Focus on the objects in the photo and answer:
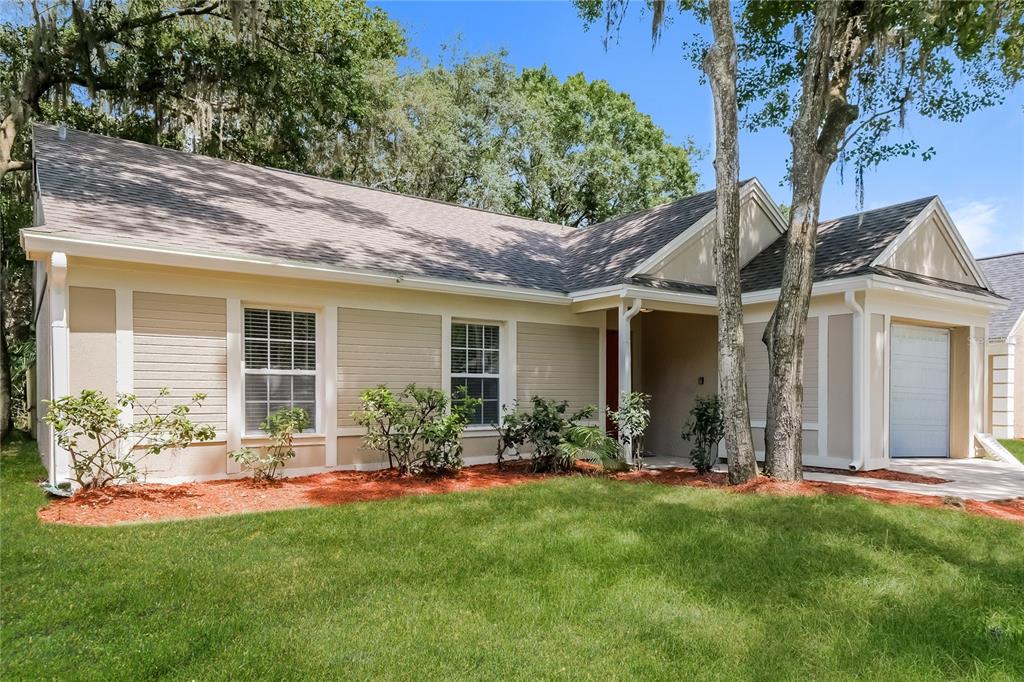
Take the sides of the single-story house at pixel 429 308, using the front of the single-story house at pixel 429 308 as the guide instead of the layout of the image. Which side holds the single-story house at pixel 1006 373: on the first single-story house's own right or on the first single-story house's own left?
on the first single-story house's own left

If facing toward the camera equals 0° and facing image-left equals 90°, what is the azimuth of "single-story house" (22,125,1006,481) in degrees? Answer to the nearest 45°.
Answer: approximately 315°
